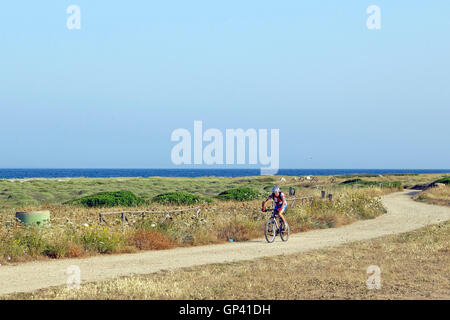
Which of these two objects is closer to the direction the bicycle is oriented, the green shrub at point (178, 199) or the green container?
the green container

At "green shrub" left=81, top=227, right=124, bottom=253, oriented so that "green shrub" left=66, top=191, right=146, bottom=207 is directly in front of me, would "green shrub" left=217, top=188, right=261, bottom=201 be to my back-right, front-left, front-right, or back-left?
front-right

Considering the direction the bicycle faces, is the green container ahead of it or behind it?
ahead

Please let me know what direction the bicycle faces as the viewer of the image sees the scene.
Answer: facing the viewer and to the left of the viewer

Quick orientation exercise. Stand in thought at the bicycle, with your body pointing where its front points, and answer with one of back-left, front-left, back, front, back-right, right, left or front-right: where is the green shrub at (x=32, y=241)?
front

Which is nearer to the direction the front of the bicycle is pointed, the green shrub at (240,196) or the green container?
the green container

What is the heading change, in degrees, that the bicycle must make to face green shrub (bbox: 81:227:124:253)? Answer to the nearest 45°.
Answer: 0° — it already faces it

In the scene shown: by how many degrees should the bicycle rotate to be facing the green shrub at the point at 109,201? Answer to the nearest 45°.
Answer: approximately 90° to its right

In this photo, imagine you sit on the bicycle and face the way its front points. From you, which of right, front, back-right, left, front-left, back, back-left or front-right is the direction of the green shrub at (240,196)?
back-right
